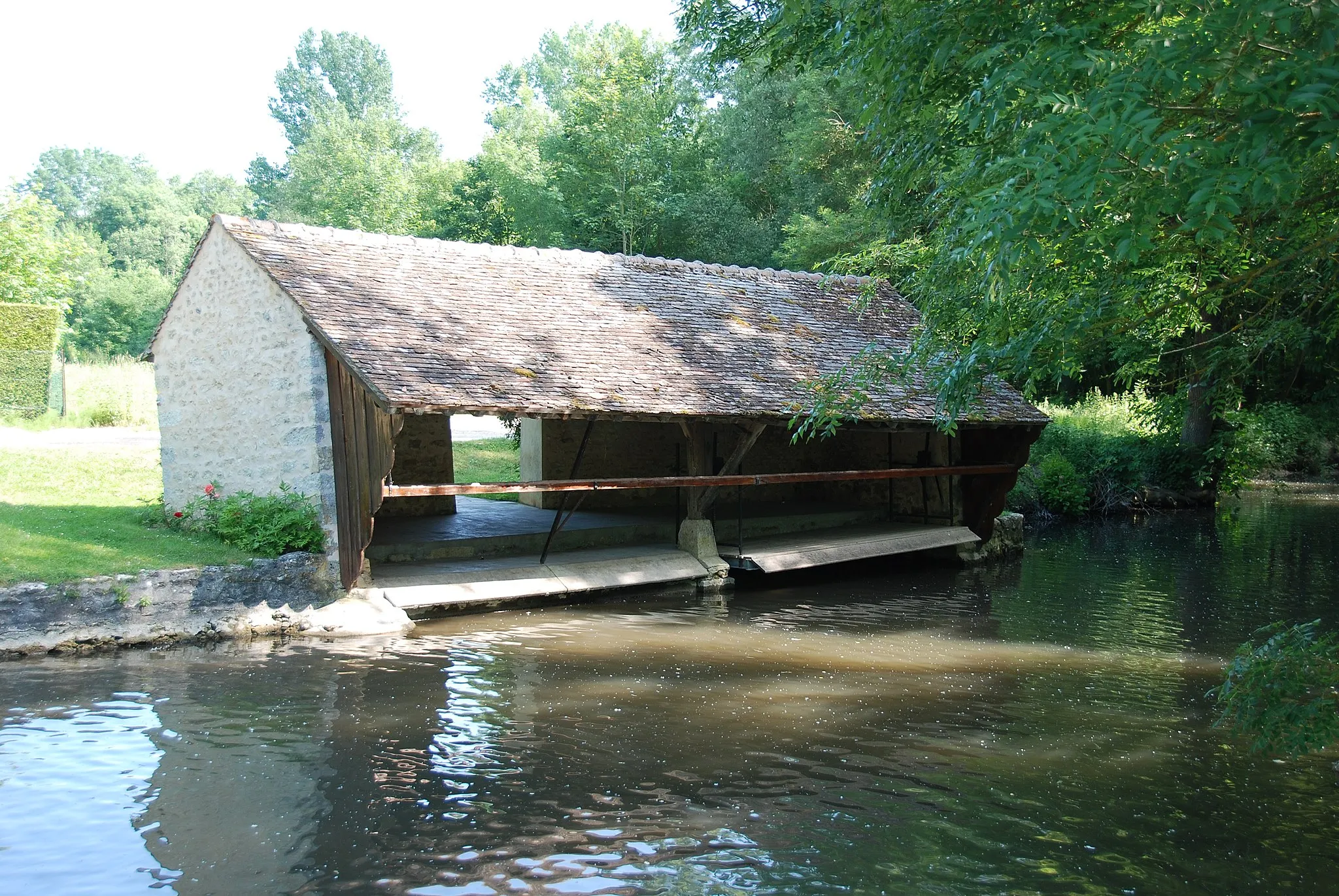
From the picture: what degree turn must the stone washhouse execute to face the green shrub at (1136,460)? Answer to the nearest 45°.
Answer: approximately 90° to its left

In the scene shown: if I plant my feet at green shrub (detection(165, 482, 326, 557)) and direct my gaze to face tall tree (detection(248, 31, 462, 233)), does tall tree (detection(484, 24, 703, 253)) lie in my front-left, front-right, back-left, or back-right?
front-right

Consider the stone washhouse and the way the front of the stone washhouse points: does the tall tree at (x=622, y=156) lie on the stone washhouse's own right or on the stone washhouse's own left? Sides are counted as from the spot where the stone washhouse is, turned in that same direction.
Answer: on the stone washhouse's own left

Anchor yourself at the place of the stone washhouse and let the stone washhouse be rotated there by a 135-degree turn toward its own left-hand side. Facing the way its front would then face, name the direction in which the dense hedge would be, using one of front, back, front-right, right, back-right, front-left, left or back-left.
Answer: front-left

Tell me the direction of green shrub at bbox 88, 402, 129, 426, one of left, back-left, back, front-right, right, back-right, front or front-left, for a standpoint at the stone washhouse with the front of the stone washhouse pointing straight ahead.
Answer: back

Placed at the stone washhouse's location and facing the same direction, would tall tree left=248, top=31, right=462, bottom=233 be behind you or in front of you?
behind

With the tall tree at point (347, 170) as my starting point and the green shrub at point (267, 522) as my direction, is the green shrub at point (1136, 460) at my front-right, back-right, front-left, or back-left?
front-left

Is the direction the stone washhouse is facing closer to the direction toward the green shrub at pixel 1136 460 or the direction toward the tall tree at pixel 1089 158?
the tall tree

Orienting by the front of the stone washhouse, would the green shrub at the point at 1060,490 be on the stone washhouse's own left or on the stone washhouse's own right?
on the stone washhouse's own left

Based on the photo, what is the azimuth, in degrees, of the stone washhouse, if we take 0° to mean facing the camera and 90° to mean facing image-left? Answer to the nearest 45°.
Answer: approximately 315°

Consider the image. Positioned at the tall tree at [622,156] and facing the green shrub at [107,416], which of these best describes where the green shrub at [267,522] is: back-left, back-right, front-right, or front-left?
front-left
